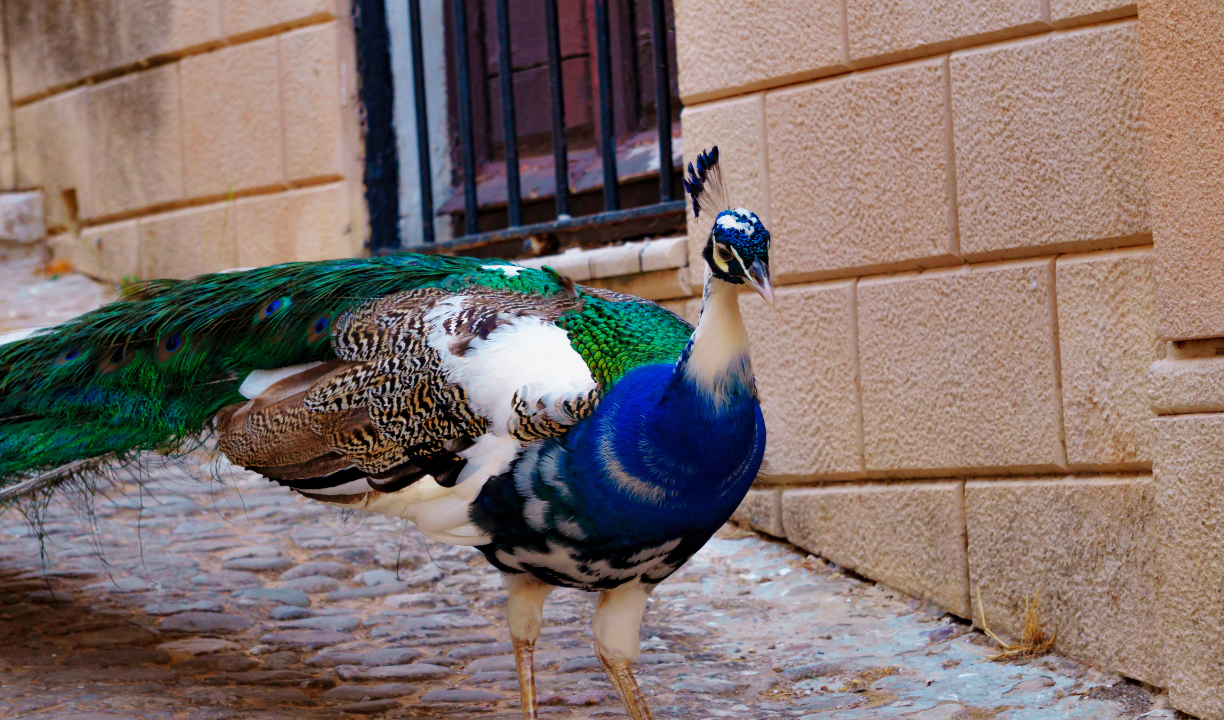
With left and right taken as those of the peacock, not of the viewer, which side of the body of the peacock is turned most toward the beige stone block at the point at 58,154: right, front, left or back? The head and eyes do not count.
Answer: back

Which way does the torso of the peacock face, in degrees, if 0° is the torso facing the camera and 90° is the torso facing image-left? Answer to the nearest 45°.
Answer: approximately 315°

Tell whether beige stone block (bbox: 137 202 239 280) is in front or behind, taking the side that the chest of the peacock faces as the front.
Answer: behind

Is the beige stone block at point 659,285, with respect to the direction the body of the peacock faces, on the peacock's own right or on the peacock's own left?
on the peacock's own left

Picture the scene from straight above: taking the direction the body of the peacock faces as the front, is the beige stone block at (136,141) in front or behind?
behind

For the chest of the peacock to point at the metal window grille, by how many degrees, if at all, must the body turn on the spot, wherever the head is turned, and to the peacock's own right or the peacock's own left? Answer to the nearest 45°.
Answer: approximately 135° to the peacock's own left

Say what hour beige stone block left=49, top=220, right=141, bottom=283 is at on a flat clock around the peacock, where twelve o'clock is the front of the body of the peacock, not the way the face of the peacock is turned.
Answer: The beige stone block is roughly at 7 o'clock from the peacock.

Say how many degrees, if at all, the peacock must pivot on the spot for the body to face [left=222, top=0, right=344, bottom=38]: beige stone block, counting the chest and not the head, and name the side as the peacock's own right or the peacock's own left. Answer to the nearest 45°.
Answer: approximately 135° to the peacock's own left

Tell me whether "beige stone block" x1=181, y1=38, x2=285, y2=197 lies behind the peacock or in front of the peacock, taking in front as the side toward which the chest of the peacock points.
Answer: behind
